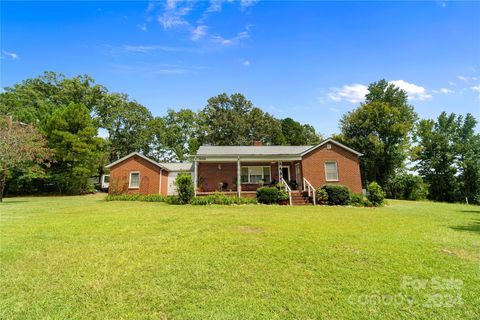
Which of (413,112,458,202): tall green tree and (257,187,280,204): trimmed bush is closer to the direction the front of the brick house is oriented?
the trimmed bush

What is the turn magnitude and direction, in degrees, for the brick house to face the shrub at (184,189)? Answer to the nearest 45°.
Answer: approximately 45° to its right

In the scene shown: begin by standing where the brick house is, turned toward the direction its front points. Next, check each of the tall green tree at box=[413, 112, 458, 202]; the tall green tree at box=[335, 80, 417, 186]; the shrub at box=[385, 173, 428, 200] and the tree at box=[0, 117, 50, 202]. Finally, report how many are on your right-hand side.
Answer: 1

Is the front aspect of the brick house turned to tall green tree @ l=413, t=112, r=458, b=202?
no

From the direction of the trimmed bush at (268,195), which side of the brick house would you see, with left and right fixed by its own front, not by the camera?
front

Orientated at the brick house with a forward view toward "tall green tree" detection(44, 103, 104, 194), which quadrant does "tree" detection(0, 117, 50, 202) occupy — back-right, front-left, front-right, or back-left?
front-left

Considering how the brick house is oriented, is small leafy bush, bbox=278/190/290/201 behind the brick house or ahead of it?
ahead

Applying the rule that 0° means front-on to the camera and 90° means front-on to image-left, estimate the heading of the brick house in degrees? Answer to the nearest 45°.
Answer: approximately 0°

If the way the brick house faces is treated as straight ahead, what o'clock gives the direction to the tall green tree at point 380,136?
The tall green tree is roughly at 8 o'clock from the brick house.

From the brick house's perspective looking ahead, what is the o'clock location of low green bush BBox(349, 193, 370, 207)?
The low green bush is roughly at 10 o'clock from the brick house.

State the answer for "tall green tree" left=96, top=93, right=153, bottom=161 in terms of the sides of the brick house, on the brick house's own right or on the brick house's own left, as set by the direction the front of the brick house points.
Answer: on the brick house's own right

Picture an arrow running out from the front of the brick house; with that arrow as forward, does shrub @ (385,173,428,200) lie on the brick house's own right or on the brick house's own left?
on the brick house's own left
